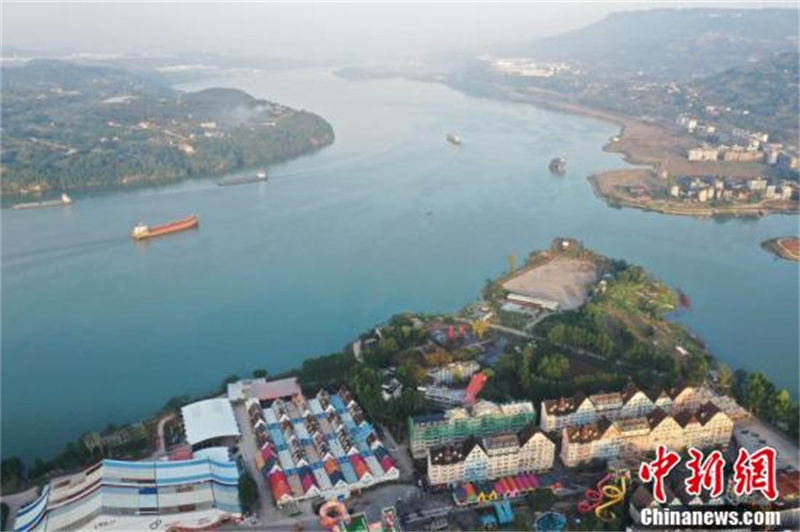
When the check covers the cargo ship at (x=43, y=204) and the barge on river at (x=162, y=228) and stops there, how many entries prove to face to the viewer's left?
1

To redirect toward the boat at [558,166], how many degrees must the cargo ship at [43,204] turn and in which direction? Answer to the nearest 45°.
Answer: approximately 180°

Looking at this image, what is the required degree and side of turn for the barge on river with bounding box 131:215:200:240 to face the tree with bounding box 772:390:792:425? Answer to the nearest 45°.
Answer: approximately 90° to its right

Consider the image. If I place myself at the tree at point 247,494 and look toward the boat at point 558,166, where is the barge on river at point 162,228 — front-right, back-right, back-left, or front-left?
front-left

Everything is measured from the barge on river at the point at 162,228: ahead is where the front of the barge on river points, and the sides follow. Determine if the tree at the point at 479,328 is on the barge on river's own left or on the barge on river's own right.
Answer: on the barge on river's own right

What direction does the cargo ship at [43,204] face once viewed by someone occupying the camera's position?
facing to the left of the viewer

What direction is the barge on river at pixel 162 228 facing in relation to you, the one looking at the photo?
facing away from the viewer and to the right of the viewer

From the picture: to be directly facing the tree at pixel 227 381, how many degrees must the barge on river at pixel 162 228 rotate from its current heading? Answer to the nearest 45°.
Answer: approximately 135° to its right

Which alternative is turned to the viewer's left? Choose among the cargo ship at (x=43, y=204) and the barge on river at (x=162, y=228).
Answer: the cargo ship

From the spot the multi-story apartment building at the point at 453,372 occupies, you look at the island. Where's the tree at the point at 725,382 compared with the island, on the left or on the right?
right
